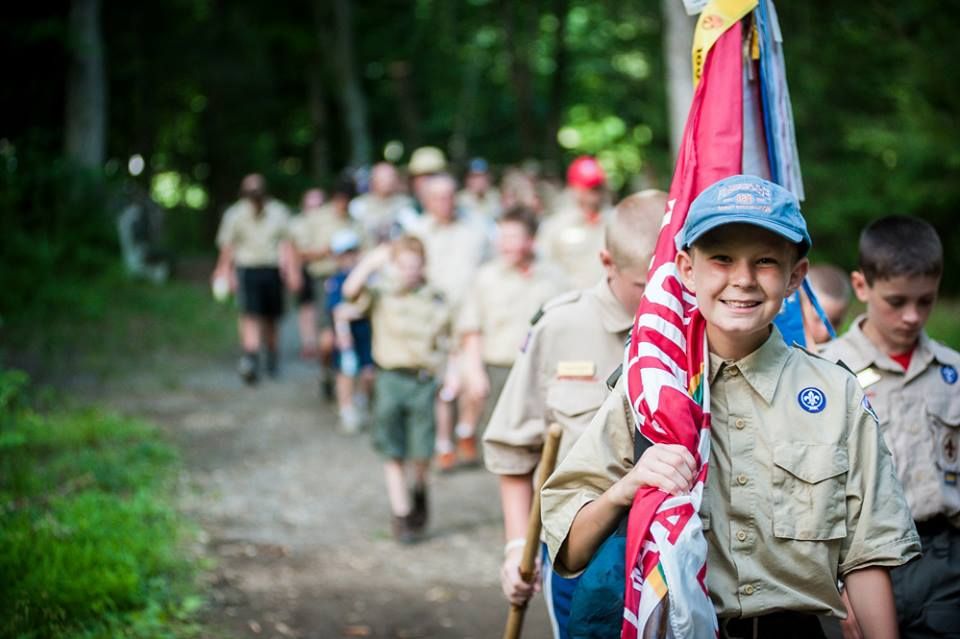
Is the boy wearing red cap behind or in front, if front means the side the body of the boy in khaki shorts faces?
behind

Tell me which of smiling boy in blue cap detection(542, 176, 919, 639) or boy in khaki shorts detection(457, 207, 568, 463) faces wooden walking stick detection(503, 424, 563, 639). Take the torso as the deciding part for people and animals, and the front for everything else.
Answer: the boy in khaki shorts

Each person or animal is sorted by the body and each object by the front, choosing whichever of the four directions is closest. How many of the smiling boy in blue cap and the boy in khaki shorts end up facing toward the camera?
2

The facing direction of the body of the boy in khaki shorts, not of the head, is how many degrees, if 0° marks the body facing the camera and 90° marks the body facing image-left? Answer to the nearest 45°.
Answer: approximately 0°

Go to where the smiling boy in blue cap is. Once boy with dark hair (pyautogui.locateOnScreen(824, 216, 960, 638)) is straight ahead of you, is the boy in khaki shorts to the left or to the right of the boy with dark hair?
left

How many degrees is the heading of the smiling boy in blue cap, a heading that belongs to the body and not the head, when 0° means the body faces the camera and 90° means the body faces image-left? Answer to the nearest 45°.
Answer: approximately 0°
